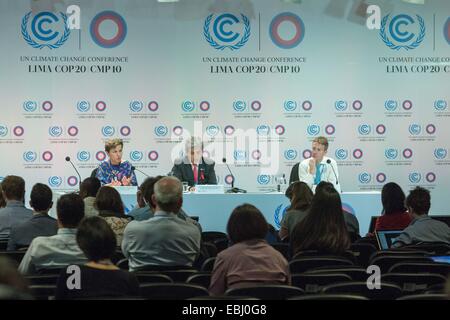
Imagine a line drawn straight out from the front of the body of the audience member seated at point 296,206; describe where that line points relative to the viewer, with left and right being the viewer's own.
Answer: facing away from the viewer

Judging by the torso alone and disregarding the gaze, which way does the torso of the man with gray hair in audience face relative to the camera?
away from the camera

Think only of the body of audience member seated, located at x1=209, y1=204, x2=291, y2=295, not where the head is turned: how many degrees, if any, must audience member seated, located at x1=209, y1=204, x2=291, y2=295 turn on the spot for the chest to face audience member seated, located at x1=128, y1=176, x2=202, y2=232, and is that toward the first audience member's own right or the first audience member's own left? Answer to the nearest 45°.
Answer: approximately 45° to the first audience member's own left

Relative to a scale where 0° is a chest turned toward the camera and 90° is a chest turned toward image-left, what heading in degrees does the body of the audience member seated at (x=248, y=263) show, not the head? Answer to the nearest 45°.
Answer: approximately 180°

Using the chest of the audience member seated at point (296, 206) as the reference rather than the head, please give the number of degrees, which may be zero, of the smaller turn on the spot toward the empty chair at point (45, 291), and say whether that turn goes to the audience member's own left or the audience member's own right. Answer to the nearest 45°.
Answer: approximately 135° to the audience member's own left

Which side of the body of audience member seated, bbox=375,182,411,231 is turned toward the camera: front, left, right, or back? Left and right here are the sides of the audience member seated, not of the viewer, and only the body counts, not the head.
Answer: back

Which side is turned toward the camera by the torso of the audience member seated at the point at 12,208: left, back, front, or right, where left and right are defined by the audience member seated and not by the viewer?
back

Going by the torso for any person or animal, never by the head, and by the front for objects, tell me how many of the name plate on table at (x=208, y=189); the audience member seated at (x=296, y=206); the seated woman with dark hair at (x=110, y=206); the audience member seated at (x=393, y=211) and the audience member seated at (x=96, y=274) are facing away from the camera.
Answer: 4

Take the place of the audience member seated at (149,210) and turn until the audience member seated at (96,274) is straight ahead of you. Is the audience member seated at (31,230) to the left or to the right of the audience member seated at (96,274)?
right

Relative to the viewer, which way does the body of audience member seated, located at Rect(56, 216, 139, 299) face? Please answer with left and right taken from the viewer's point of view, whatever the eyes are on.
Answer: facing away from the viewer

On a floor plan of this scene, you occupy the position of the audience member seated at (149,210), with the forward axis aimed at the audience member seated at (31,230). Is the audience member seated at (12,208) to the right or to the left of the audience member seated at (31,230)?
right

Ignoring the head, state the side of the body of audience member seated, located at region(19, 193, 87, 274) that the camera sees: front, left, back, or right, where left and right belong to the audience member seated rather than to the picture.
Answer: back

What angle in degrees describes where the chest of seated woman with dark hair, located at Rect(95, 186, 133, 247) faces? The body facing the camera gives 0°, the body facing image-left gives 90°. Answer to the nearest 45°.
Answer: approximately 180°
